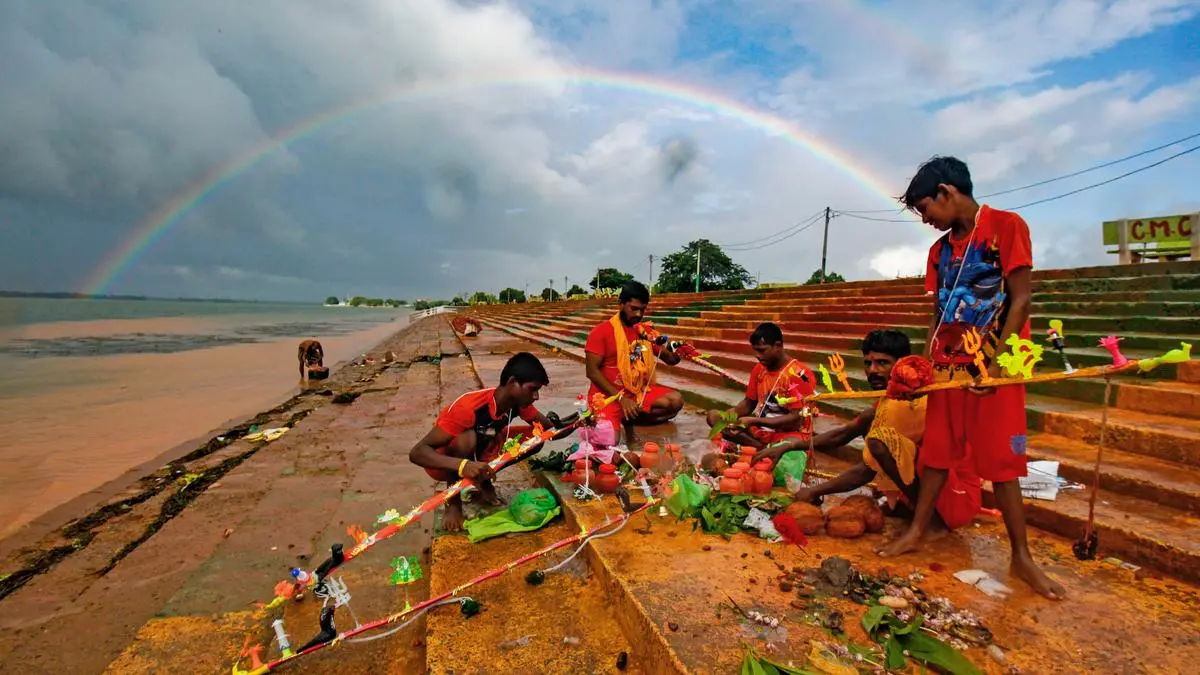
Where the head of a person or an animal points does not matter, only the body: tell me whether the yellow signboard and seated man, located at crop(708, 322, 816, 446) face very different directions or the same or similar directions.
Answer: same or similar directions

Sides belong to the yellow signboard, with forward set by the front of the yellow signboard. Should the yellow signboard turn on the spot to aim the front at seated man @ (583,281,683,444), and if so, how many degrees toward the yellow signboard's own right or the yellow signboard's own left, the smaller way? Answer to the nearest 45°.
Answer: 0° — it already faces them

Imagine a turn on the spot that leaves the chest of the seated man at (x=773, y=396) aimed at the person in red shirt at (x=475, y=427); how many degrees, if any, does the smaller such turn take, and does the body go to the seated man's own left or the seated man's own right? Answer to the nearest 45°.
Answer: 0° — they already face them

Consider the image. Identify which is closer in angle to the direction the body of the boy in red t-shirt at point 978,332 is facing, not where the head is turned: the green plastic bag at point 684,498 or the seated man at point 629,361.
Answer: the green plastic bag

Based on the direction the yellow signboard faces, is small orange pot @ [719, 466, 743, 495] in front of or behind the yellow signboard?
in front

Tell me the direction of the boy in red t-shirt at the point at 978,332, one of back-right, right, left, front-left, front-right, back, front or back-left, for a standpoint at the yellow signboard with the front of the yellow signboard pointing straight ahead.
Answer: front

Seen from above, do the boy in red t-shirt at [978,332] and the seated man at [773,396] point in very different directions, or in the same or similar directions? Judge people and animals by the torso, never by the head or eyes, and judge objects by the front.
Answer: same or similar directions

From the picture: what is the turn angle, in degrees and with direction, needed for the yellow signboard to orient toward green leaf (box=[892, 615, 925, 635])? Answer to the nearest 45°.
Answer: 0° — it already faces it

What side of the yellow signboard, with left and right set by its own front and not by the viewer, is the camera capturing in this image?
front

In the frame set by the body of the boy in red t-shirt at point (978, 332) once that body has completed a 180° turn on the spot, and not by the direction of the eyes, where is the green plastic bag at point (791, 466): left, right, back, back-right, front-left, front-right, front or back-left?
left

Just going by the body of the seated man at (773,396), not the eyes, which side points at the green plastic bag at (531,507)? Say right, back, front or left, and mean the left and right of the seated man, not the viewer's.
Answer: front

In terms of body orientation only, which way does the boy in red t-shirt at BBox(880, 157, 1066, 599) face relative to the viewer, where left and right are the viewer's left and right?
facing the viewer and to the left of the viewer

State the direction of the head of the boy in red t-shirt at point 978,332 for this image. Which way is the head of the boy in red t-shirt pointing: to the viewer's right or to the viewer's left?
to the viewer's left

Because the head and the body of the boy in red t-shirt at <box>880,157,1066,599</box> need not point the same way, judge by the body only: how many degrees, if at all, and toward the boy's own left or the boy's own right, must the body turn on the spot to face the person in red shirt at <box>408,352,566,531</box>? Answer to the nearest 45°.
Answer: approximately 45° to the boy's own right

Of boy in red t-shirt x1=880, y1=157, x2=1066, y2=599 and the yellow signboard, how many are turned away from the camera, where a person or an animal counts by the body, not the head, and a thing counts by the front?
0

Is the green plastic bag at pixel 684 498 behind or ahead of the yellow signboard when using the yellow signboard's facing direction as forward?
ahead
